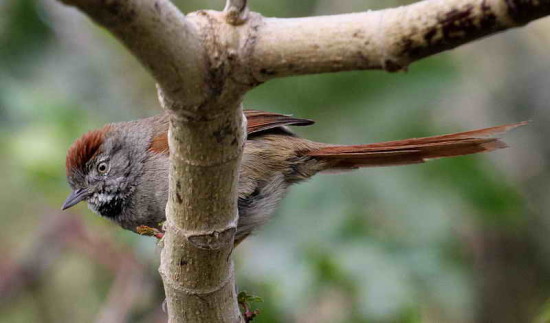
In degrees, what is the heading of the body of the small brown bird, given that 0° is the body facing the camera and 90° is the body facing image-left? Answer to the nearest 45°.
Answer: approximately 90°
